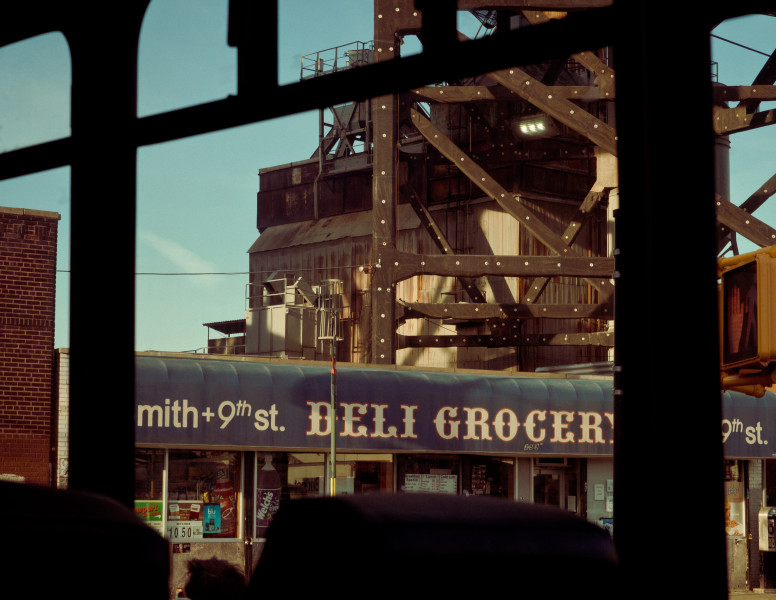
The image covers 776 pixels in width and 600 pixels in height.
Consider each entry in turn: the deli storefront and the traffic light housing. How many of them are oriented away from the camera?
0

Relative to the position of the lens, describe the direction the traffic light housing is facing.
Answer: facing the viewer and to the left of the viewer

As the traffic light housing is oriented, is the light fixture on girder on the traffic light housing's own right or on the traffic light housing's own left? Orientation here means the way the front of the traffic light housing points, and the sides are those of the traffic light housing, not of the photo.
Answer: on the traffic light housing's own right

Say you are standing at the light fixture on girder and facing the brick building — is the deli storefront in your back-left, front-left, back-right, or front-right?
front-left

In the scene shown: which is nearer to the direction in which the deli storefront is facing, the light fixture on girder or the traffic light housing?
the traffic light housing

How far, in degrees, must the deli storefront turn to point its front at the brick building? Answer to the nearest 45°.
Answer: approximately 90° to its right

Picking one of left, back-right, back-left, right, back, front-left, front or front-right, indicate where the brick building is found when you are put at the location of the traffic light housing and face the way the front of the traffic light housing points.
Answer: right

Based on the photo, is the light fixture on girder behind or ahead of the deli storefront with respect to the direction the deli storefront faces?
behind

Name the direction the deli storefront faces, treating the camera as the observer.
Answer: facing the viewer

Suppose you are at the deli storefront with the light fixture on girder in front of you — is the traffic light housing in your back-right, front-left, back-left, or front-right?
back-right

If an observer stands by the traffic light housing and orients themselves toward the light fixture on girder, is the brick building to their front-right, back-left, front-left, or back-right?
front-left

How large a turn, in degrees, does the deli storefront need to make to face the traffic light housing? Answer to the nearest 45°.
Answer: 0° — it already faces it

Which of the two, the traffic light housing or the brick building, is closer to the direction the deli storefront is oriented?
the traffic light housing
